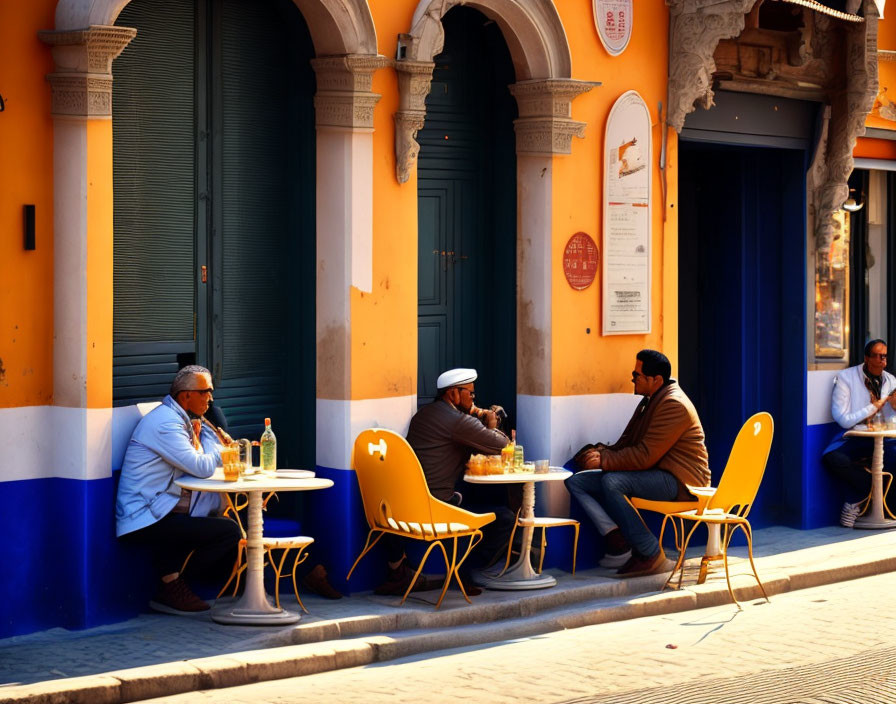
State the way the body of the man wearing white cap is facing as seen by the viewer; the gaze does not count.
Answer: to the viewer's right

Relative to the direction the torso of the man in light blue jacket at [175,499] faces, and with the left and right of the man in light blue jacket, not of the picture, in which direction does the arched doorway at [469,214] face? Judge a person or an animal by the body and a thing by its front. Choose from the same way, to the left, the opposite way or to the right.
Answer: to the right

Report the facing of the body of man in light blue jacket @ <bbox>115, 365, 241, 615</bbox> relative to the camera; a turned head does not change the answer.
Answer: to the viewer's right

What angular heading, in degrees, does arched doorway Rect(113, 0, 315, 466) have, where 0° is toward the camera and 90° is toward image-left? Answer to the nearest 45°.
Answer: approximately 0°

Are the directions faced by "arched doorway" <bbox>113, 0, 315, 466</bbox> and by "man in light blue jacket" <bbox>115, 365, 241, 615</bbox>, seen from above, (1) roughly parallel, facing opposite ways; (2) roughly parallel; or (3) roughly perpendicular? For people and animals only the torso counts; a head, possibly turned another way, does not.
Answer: roughly perpendicular

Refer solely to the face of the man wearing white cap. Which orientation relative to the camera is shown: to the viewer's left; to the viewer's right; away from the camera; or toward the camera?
to the viewer's right

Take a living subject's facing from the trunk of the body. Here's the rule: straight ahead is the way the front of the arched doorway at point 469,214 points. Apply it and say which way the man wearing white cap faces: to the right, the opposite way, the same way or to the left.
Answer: to the left

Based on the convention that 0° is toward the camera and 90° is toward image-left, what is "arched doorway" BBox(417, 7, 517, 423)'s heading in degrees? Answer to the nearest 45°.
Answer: approximately 0°

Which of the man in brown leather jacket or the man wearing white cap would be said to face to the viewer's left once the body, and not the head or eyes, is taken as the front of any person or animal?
the man in brown leather jacket

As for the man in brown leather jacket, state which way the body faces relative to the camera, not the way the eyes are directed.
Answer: to the viewer's left
